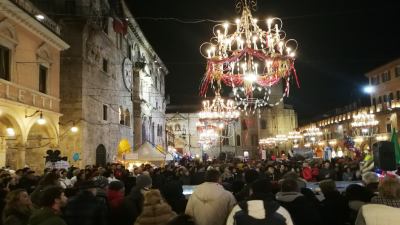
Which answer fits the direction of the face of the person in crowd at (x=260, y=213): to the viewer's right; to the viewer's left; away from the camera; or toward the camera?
away from the camera

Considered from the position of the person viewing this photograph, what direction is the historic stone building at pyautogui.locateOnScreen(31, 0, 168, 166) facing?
facing the viewer and to the right of the viewer

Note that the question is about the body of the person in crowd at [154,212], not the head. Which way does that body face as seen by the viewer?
away from the camera

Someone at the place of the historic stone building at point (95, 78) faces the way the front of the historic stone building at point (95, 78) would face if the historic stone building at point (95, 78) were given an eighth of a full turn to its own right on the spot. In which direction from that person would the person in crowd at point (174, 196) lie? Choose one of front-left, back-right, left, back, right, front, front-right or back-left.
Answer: front

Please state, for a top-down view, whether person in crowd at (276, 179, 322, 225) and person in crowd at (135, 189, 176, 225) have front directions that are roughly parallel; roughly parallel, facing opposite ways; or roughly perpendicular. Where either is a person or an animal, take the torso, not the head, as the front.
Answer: roughly parallel

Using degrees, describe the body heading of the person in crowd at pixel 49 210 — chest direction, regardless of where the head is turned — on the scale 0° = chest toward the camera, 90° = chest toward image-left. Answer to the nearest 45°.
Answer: approximately 225°

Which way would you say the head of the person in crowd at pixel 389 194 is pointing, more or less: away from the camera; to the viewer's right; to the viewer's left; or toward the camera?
away from the camera

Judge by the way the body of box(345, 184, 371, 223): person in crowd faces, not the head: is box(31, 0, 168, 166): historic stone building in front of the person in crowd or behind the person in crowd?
in front

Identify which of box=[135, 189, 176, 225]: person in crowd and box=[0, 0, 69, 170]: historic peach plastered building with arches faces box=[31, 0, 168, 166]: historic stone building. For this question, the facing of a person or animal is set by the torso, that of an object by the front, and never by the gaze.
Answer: the person in crowd

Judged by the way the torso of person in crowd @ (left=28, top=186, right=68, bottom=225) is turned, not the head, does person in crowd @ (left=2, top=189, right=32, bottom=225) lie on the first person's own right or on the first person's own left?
on the first person's own left

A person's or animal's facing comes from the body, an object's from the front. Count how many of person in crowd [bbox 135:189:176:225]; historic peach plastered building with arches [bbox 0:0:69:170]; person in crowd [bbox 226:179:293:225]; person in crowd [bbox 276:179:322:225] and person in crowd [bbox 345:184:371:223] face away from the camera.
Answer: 4

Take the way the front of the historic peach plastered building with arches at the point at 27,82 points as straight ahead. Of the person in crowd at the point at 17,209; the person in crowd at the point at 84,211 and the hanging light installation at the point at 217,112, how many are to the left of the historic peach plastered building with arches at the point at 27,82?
1

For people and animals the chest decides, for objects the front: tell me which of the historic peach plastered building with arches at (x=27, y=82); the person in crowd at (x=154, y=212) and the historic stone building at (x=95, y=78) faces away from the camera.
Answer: the person in crowd

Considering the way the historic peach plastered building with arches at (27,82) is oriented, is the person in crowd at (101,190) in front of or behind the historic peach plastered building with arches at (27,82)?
in front

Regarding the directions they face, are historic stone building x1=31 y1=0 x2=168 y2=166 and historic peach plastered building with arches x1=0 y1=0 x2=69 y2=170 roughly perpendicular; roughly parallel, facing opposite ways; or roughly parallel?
roughly parallel

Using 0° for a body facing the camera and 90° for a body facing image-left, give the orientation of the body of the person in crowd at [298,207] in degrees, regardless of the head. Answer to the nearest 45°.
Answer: approximately 180°

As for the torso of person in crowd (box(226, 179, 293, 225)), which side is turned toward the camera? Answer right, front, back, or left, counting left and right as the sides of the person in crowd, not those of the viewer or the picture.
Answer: back

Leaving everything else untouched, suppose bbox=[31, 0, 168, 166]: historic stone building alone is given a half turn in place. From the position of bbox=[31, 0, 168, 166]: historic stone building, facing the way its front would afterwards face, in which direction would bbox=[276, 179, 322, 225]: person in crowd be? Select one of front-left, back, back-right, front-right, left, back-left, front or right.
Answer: back-left

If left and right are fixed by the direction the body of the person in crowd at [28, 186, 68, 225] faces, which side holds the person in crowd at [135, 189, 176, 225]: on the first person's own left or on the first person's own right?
on the first person's own right

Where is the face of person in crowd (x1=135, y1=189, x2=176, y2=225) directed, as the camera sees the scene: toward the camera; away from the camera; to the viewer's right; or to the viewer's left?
away from the camera

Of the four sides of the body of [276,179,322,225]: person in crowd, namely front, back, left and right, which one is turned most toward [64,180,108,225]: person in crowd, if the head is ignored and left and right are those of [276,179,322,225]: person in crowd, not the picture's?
left

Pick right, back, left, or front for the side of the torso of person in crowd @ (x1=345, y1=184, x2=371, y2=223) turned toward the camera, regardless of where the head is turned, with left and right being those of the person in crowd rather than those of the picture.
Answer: back

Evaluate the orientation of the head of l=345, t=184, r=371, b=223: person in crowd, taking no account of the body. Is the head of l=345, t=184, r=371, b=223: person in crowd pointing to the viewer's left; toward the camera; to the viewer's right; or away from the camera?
away from the camera
